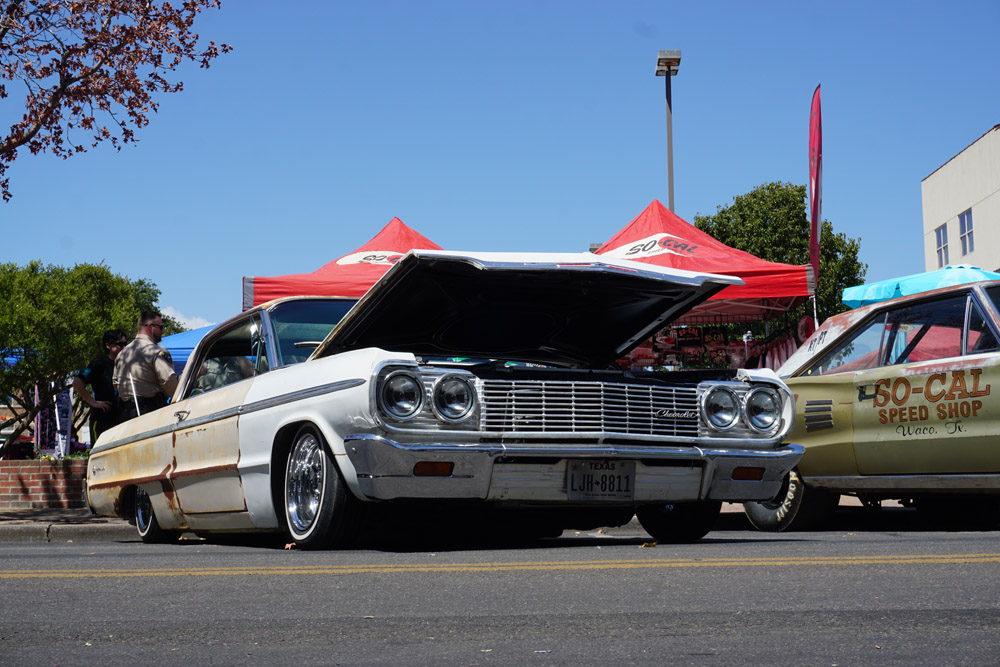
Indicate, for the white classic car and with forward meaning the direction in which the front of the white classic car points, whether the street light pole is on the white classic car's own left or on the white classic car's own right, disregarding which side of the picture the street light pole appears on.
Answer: on the white classic car's own left

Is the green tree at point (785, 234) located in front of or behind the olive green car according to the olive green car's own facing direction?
behind

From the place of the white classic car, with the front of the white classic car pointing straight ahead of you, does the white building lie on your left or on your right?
on your left

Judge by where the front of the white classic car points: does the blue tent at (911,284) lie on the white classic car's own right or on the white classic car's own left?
on the white classic car's own left

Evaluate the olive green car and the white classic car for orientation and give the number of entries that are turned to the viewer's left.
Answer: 0

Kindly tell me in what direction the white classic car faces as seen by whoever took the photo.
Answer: facing the viewer and to the right of the viewer
